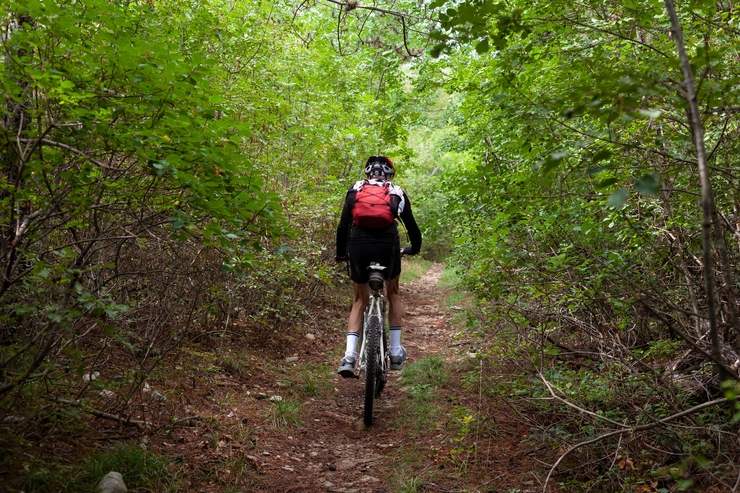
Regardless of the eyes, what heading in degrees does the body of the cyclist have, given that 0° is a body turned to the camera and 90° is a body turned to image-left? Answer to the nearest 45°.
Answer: approximately 180°

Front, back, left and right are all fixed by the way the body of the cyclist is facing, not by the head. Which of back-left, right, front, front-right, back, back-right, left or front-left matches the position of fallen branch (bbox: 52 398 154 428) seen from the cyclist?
back-left

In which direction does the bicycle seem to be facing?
away from the camera

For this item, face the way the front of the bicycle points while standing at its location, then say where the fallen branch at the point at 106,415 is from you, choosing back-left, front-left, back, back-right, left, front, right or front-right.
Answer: back-left
